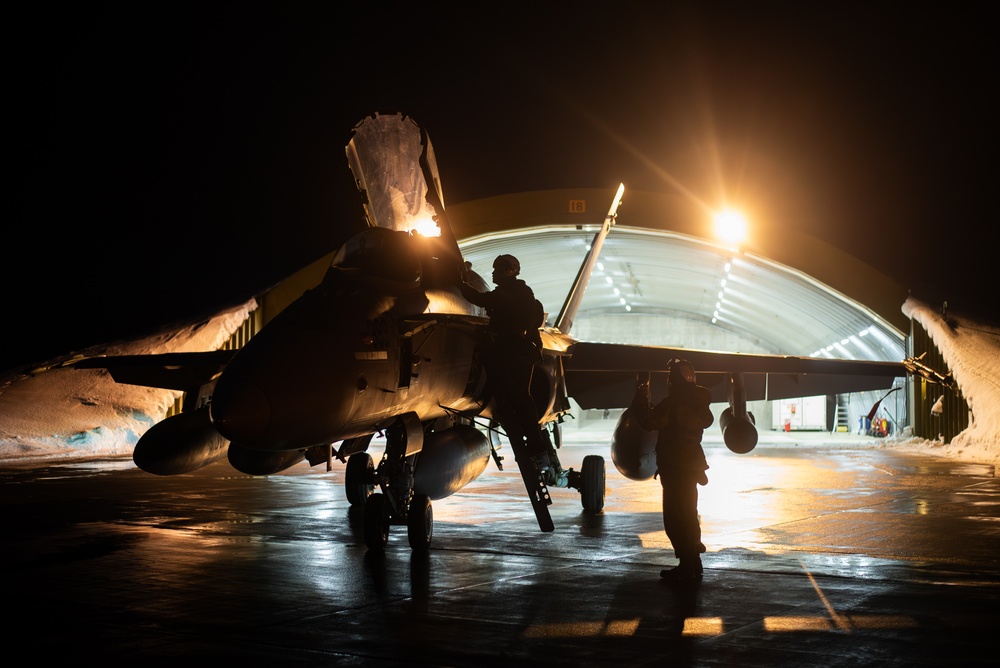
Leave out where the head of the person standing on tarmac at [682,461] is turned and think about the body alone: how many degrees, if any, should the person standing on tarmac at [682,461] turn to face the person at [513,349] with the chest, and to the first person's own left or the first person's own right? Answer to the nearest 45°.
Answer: approximately 45° to the first person's own right

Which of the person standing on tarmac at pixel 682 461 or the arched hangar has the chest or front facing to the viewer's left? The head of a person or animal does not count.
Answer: the person standing on tarmac

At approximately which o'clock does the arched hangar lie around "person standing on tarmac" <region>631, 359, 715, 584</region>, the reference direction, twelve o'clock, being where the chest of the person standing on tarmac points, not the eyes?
The arched hangar is roughly at 3 o'clock from the person standing on tarmac.

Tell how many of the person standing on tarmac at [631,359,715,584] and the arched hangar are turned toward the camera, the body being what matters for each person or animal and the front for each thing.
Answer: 1

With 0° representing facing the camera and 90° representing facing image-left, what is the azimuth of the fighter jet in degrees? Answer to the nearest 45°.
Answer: approximately 45°

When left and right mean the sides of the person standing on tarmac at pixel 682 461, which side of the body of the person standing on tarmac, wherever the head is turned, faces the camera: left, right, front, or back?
left

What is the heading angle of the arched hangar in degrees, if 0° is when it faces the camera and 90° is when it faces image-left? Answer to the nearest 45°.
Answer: approximately 0°

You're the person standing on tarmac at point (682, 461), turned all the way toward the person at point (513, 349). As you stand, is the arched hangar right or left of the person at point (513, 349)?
right

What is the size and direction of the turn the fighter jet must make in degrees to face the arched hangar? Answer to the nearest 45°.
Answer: approximately 135° to its right

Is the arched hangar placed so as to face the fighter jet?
yes
